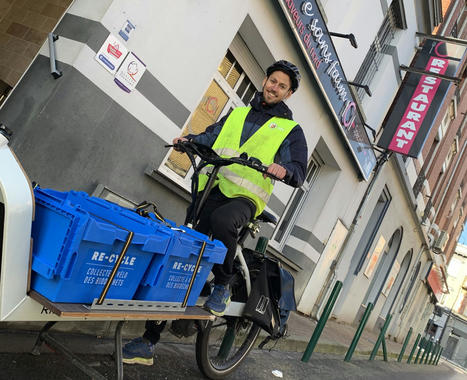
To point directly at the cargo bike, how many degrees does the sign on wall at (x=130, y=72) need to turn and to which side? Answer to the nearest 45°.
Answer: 0° — it already faces it

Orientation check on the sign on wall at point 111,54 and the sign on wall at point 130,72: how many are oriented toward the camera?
2

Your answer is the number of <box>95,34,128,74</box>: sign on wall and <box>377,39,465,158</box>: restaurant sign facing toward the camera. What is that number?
2

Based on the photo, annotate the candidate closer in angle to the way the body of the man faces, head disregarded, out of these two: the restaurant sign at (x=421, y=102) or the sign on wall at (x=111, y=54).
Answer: the sign on wall

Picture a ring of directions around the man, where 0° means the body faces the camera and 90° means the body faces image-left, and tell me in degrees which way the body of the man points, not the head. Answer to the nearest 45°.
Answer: approximately 45°

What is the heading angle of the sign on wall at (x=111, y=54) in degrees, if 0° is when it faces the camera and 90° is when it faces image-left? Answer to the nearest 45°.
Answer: approximately 0°
